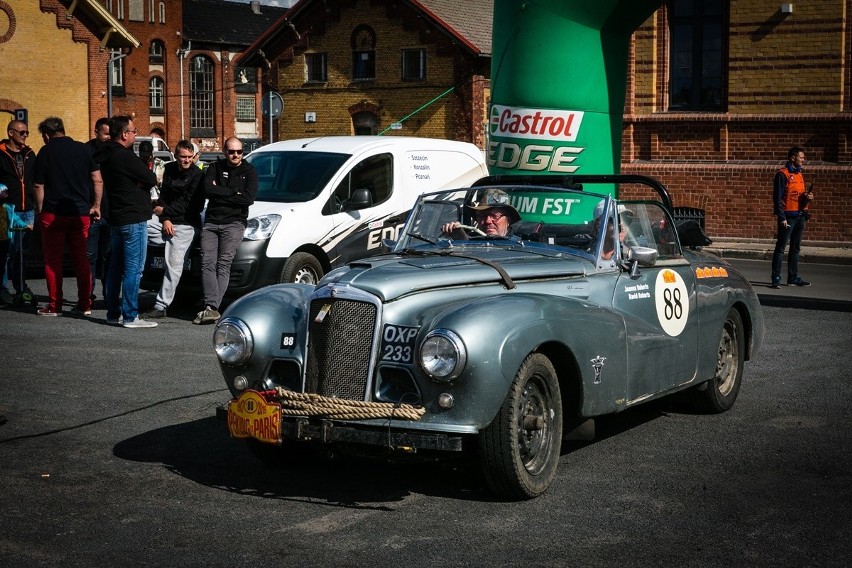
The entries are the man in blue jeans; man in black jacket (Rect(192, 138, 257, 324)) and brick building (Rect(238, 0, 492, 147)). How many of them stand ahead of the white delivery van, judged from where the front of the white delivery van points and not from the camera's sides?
2

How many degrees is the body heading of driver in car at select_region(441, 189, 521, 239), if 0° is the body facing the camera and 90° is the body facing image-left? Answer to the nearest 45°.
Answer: approximately 45°

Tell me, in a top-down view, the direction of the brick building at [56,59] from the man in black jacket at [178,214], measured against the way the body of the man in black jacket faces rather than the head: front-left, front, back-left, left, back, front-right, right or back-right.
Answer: back-right

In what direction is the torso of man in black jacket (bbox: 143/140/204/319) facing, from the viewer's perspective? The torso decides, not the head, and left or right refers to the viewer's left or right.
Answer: facing the viewer and to the left of the viewer

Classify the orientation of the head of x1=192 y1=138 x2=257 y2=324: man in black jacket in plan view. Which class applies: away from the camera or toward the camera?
toward the camera

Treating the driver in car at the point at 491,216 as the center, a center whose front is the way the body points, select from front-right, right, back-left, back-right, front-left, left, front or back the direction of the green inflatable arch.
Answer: back-right

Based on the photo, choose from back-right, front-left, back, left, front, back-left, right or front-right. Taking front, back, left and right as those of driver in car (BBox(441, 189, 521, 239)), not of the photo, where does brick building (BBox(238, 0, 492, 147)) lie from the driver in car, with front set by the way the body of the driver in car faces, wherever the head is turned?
back-right

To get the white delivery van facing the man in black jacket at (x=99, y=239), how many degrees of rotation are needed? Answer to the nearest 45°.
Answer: approximately 45° to its right

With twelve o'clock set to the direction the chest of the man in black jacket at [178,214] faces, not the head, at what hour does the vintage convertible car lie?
The vintage convertible car is roughly at 10 o'clock from the man in black jacket.

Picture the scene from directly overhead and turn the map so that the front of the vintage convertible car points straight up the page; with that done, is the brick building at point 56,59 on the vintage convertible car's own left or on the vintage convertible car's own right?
on the vintage convertible car's own right
